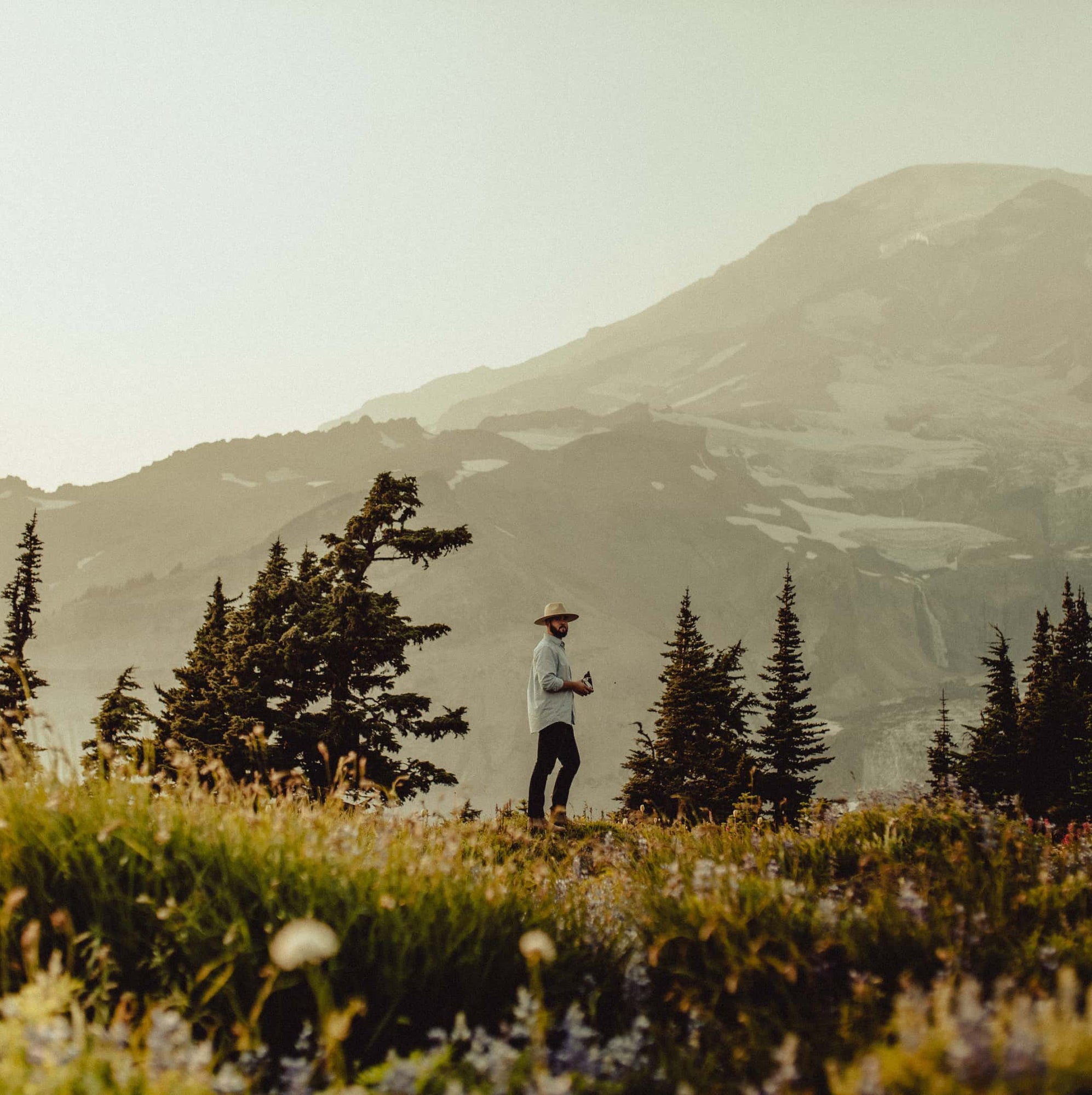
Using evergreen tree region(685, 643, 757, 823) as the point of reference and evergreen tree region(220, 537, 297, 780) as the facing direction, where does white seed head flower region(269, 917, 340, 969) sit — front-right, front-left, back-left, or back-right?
front-left

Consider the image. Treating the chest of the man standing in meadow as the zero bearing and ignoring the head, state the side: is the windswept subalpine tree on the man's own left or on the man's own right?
on the man's own left

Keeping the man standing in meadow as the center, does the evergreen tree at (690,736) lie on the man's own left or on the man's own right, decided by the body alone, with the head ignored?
on the man's own left

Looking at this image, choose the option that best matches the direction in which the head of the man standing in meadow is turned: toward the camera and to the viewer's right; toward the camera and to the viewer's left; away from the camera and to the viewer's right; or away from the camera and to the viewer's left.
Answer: toward the camera and to the viewer's right

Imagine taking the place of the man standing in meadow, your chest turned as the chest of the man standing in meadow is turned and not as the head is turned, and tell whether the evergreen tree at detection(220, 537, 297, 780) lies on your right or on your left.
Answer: on your left

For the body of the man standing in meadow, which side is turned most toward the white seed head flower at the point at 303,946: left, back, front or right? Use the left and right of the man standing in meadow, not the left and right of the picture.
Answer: right

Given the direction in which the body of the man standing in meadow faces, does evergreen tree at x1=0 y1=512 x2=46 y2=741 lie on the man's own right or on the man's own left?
on the man's own left

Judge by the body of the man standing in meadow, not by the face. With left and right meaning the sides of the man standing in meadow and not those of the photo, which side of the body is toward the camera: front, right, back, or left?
right

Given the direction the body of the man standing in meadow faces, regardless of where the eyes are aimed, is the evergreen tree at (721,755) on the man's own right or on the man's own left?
on the man's own left
